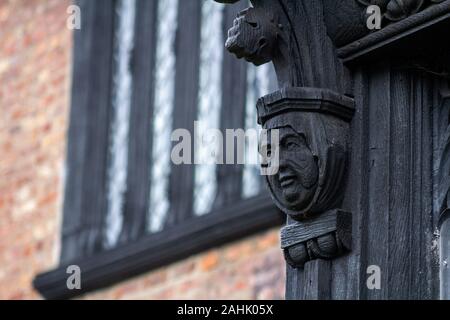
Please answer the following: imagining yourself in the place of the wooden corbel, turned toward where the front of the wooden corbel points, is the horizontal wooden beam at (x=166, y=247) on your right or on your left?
on your right

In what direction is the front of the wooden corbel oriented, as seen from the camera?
facing the viewer and to the left of the viewer
